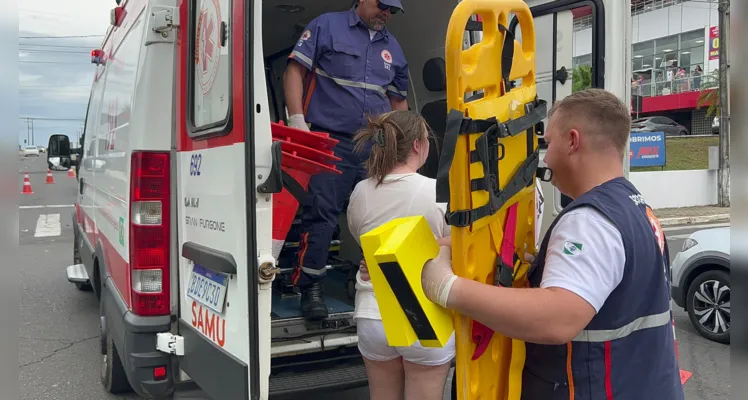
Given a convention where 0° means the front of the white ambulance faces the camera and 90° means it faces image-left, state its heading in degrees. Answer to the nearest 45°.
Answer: approximately 135°

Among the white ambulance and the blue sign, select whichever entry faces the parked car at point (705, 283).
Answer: the blue sign

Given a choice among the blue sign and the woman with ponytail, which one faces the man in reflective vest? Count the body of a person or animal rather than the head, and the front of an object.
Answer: the blue sign

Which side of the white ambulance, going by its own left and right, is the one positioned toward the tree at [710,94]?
right

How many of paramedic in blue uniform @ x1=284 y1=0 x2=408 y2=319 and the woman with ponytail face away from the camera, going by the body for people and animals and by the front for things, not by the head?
1

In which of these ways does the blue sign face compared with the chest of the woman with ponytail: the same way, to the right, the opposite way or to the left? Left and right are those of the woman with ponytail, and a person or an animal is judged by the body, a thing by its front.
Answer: the opposite way

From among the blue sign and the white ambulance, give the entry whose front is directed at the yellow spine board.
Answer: the blue sign

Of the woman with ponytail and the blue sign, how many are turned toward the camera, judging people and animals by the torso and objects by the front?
1

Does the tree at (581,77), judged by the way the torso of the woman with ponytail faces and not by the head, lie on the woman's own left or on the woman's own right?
on the woman's own right

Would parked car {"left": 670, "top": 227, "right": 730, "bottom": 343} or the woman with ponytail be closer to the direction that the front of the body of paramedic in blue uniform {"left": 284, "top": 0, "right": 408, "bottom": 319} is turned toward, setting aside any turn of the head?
the woman with ponytail

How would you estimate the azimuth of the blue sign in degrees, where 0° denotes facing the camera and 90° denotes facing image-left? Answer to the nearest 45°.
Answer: approximately 0°

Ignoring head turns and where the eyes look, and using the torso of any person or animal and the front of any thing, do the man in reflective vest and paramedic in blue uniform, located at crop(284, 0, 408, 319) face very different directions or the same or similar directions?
very different directions
